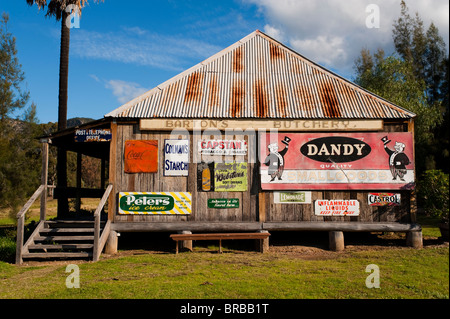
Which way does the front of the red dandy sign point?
toward the camera

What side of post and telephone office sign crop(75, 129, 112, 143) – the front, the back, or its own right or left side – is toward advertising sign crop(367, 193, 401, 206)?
left

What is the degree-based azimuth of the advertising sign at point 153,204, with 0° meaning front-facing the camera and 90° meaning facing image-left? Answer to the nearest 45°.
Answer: approximately 0°

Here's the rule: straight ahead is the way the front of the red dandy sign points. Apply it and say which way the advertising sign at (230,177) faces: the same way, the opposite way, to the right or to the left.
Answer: the same way

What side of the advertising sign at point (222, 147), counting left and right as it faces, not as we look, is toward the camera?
front

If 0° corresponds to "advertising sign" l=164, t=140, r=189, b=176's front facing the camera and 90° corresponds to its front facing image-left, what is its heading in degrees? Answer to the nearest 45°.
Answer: approximately 0°

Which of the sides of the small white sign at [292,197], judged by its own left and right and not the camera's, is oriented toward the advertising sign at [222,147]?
right

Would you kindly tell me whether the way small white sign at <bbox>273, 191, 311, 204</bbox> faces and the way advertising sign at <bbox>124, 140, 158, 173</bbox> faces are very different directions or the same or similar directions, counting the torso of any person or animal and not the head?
same or similar directions

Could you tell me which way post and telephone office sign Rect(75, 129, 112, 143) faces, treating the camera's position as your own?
facing the viewer

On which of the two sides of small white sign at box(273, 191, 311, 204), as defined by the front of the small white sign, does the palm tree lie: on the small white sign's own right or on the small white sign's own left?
on the small white sign's own right

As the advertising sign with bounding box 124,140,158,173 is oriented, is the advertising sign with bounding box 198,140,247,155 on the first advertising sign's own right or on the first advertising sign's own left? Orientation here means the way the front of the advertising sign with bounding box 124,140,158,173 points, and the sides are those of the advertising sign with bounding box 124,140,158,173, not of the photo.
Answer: on the first advertising sign's own left

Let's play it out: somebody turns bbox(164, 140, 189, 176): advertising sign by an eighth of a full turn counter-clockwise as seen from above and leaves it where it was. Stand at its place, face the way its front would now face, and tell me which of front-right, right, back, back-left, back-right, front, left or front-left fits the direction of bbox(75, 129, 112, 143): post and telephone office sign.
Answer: back-right

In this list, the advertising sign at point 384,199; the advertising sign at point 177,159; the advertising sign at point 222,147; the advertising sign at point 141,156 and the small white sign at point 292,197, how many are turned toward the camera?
5

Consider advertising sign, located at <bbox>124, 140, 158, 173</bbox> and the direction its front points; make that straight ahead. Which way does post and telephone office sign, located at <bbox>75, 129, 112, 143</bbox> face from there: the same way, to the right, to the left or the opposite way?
the same way
